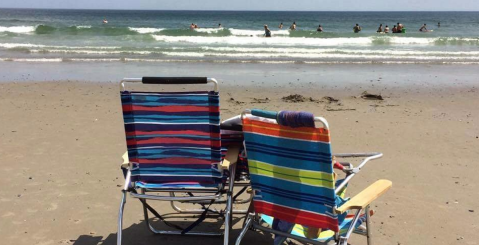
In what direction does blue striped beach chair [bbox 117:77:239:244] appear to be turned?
away from the camera

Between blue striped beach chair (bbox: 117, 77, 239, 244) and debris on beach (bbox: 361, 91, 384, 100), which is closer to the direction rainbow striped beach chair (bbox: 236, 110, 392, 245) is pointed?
the debris on beach

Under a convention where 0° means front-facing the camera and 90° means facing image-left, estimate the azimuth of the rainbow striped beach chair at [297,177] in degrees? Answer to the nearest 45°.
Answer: approximately 225°

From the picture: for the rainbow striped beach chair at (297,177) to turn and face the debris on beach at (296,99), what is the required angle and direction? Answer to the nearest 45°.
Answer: approximately 45° to its left

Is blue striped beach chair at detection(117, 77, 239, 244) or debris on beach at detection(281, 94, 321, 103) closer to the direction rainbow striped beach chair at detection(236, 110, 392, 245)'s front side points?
the debris on beach

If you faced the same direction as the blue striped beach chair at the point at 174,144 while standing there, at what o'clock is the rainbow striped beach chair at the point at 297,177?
The rainbow striped beach chair is roughly at 4 o'clock from the blue striped beach chair.

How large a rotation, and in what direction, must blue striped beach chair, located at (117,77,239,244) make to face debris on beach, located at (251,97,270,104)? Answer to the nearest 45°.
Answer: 0° — it already faces it
